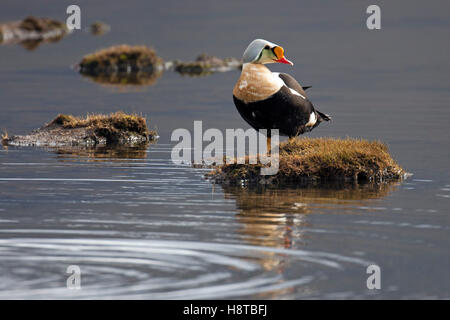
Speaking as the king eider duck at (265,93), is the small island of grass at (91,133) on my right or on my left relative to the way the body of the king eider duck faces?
on my right

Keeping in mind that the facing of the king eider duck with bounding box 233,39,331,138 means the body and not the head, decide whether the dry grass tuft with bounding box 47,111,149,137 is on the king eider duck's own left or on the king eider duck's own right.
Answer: on the king eider duck's own right

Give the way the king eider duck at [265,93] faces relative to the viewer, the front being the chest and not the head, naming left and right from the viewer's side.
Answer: facing the viewer and to the left of the viewer
